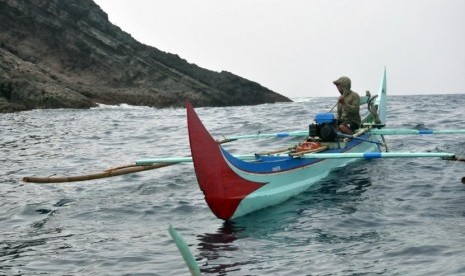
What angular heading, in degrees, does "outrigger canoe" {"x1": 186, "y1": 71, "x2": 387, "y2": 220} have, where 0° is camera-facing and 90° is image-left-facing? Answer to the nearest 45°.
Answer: approximately 45°

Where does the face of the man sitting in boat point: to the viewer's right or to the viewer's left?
to the viewer's left
